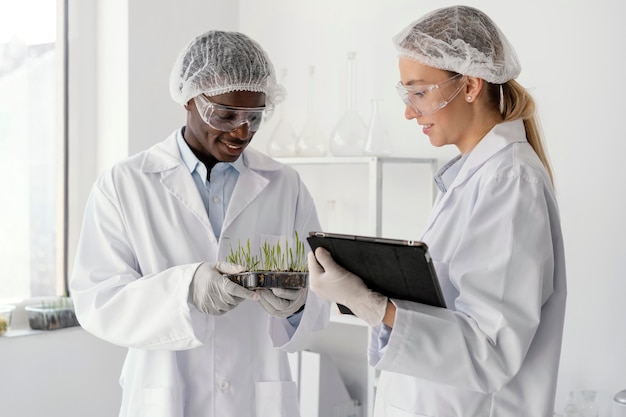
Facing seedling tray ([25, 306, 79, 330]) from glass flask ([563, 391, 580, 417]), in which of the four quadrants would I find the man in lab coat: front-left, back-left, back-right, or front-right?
front-left

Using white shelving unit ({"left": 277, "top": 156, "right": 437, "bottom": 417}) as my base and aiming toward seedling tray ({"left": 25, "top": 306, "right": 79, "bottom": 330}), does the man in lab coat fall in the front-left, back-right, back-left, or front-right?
front-left

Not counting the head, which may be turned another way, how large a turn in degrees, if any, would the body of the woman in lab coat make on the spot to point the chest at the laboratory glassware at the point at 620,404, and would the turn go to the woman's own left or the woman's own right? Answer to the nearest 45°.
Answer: approximately 135° to the woman's own right

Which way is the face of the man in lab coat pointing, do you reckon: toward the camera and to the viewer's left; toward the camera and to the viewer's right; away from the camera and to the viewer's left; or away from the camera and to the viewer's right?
toward the camera and to the viewer's right

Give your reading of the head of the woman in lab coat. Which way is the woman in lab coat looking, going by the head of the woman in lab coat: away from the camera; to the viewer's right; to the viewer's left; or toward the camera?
to the viewer's left

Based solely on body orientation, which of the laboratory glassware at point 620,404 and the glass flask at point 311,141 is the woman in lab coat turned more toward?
the glass flask

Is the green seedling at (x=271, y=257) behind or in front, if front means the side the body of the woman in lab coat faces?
in front

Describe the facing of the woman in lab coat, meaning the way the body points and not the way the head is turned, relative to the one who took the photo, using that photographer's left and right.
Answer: facing to the left of the viewer
